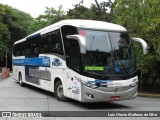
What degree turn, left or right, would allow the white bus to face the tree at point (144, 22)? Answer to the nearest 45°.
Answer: approximately 90° to its left

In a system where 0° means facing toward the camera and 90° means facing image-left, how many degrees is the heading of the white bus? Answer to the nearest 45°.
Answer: approximately 315°
